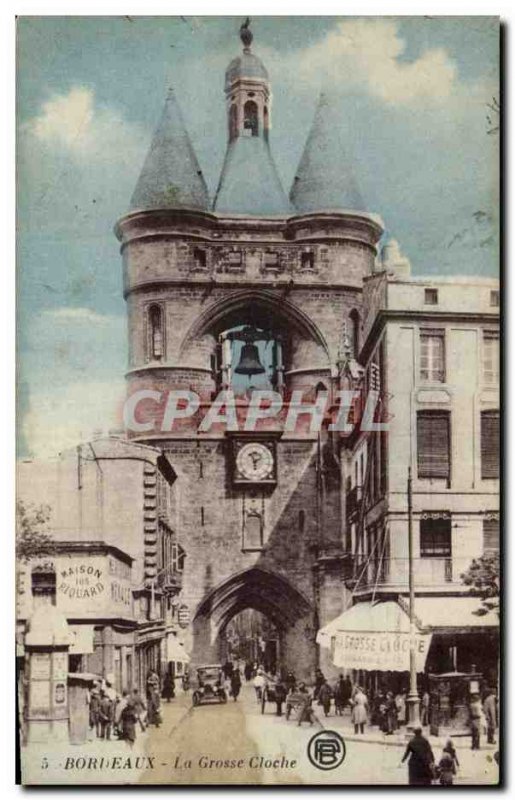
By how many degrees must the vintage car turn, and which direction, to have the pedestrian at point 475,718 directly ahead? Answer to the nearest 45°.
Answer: approximately 90° to its left

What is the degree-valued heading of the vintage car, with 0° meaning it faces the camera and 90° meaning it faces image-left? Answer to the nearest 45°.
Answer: approximately 0°

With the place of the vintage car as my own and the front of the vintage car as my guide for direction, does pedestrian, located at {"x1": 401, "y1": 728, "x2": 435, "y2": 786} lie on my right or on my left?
on my left

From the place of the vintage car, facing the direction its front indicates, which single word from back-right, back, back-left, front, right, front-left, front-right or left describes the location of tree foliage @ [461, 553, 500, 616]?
left
